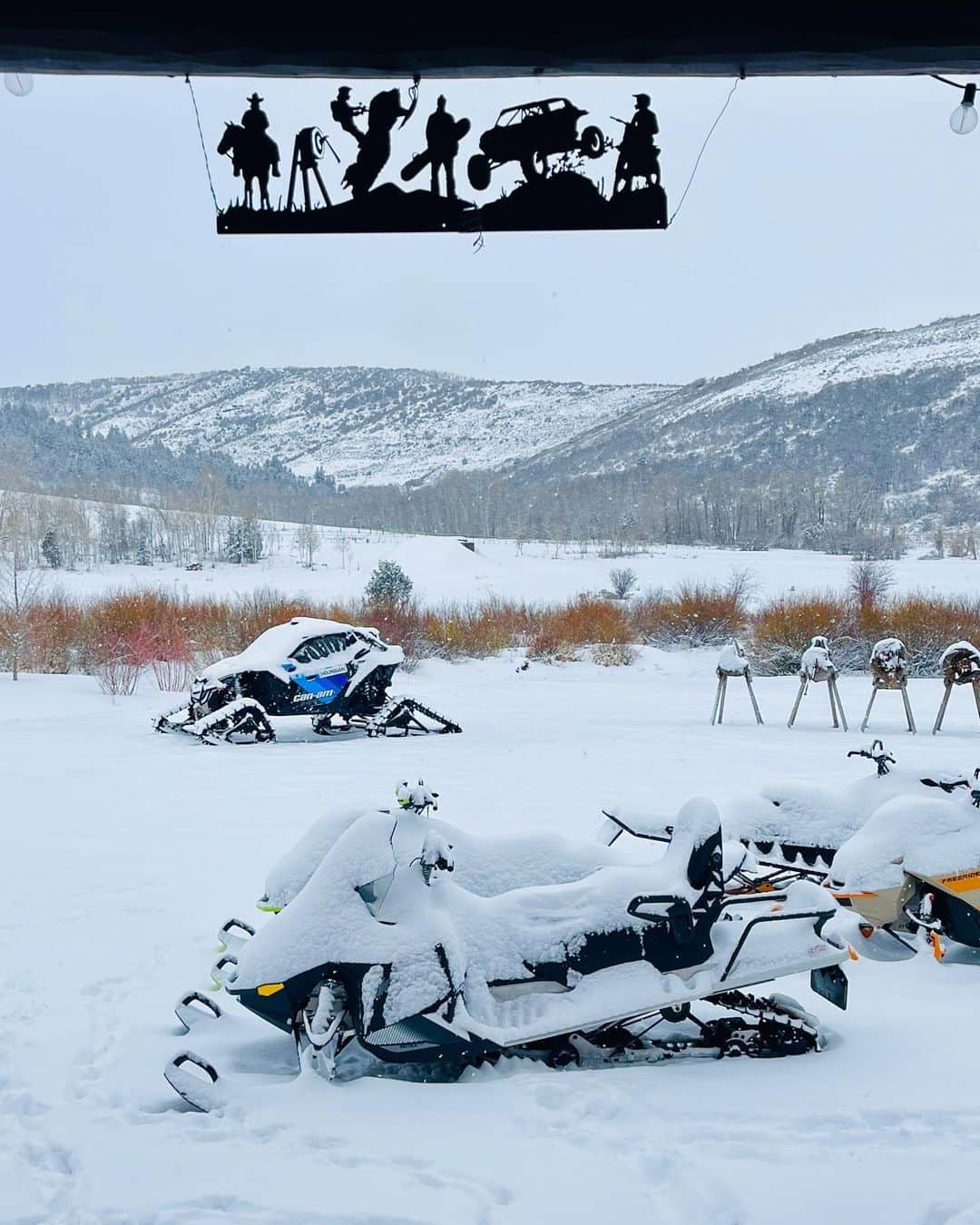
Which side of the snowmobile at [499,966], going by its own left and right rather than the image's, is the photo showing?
left

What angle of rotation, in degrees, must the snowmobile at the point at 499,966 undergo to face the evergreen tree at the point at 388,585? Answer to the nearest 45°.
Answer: approximately 90° to its right

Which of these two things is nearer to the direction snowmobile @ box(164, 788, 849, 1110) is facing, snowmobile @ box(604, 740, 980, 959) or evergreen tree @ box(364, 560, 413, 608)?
the evergreen tree

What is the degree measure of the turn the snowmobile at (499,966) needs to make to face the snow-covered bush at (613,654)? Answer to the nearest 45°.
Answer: approximately 90° to its right

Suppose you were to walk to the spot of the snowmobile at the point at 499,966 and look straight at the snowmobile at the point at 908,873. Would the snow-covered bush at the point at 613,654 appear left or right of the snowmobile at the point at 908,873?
left

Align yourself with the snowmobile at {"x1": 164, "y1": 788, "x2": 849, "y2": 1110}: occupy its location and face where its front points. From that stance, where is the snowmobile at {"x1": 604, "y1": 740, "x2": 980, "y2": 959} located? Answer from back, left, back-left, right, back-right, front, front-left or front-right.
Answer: back-right

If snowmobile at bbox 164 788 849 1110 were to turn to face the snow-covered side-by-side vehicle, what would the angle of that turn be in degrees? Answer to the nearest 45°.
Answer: approximately 90° to its right

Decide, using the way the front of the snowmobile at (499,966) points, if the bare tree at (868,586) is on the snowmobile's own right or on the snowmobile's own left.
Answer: on the snowmobile's own right
